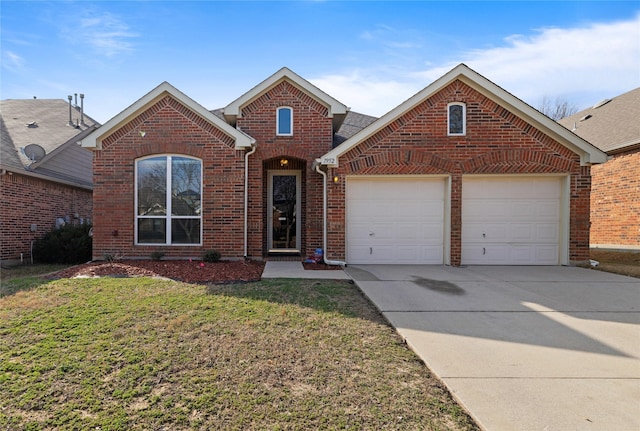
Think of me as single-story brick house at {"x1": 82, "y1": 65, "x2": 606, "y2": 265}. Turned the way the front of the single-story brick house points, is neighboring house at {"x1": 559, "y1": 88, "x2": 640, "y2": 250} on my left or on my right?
on my left

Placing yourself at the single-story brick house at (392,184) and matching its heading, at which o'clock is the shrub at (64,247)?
The shrub is roughly at 3 o'clock from the single-story brick house.

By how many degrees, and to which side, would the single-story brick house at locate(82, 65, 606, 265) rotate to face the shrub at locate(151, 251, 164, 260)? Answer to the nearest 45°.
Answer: approximately 90° to its right

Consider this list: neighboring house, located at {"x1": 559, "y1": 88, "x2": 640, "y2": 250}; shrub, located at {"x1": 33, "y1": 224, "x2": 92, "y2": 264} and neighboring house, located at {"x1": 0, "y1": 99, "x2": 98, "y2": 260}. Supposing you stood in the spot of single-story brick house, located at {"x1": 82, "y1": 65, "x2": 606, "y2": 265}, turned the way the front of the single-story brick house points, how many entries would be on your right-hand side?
2

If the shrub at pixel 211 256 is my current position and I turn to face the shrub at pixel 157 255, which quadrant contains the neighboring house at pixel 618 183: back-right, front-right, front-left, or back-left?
back-right

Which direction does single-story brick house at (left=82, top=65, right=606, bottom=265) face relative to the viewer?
toward the camera

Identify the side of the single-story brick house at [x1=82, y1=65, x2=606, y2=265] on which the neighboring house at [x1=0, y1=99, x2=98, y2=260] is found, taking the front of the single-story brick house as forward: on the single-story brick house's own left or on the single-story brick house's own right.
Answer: on the single-story brick house's own right
